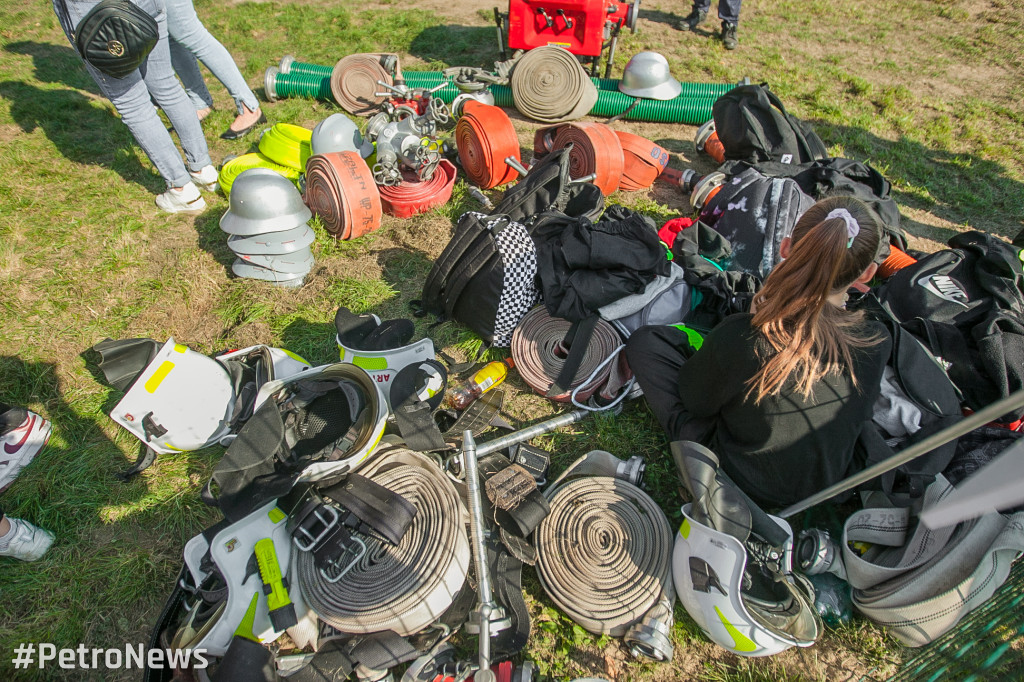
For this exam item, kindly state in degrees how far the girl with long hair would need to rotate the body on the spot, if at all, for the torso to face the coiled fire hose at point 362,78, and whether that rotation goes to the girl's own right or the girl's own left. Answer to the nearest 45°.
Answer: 0° — they already face it

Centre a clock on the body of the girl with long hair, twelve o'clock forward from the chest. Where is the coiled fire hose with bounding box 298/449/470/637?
The coiled fire hose is roughly at 9 o'clock from the girl with long hair.

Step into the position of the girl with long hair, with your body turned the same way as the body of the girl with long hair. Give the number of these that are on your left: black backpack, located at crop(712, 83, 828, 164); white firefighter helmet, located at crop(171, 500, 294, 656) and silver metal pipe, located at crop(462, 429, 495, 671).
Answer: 2

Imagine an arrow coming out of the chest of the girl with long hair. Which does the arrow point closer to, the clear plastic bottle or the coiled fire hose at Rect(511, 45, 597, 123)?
the coiled fire hose

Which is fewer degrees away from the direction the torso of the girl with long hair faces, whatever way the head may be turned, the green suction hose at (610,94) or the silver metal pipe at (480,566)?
the green suction hose

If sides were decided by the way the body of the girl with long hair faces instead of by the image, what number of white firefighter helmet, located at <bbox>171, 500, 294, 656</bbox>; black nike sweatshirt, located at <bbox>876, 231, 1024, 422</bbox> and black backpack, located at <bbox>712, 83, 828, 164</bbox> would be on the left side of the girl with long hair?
1

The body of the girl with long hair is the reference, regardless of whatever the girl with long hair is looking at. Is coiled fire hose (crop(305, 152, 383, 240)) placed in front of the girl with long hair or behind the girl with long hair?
in front

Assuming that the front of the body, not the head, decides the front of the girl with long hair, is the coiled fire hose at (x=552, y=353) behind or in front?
in front

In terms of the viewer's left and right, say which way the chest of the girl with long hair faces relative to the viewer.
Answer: facing away from the viewer and to the left of the viewer

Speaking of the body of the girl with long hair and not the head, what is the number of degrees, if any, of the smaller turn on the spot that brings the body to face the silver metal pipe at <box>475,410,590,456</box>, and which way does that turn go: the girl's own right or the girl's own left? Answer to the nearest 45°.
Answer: approximately 45° to the girl's own left

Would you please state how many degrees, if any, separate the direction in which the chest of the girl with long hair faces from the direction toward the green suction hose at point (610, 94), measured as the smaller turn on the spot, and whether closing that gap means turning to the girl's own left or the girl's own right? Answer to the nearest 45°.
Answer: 0° — they already face it

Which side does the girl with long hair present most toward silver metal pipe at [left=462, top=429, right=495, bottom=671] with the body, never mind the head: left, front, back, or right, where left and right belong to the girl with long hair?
left

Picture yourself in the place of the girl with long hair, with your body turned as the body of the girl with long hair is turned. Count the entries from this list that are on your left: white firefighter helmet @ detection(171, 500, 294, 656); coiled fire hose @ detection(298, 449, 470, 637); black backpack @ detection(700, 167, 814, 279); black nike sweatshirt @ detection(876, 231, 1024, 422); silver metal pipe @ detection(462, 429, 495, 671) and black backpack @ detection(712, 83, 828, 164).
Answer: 3

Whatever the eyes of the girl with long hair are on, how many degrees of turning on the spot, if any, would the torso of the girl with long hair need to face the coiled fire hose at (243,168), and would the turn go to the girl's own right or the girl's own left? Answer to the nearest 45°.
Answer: approximately 45° to the girl's own left

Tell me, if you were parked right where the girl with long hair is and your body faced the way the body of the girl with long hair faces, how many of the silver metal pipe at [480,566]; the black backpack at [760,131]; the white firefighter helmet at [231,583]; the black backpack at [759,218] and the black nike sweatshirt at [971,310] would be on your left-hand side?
2
